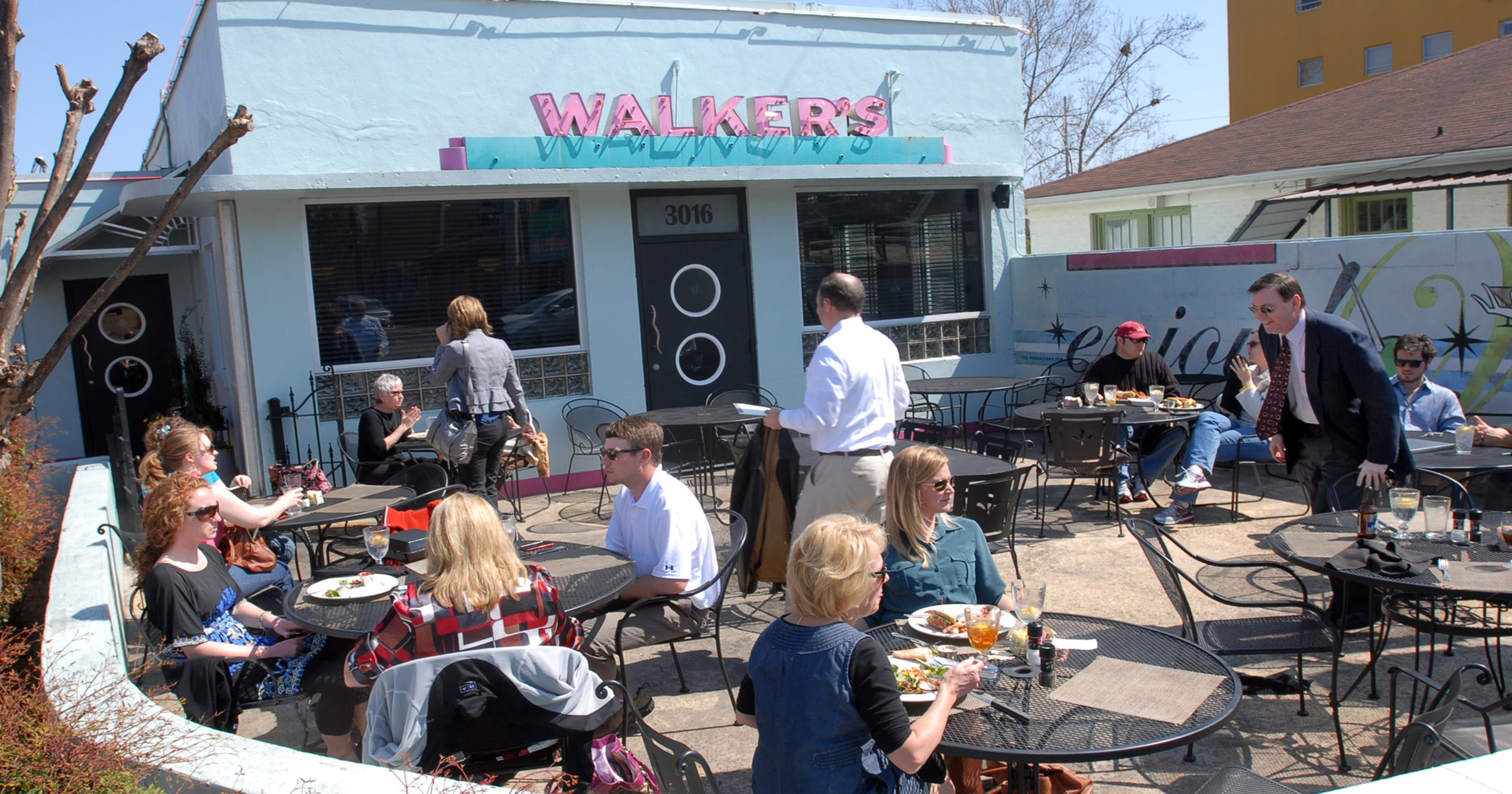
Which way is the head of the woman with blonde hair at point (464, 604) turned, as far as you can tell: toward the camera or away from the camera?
away from the camera

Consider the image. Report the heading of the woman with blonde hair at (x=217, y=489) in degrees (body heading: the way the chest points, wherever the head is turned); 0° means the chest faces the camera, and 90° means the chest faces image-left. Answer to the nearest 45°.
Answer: approximately 270°

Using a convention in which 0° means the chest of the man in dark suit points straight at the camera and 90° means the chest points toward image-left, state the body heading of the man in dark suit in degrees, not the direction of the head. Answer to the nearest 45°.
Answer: approximately 45°

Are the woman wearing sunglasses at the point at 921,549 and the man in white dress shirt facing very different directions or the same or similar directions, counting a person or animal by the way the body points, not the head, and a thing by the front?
very different directions

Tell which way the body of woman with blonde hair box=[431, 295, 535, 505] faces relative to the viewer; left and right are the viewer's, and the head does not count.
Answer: facing away from the viewer and to the left of the viewer

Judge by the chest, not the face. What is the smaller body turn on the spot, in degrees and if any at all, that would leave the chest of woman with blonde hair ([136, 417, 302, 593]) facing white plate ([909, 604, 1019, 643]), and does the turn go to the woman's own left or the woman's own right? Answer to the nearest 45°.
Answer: approximately 45° to the woman's own right

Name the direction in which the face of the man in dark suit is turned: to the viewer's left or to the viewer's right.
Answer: to the viewer's left

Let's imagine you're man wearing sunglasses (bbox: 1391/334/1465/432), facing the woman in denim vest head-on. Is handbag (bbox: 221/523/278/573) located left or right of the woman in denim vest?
right

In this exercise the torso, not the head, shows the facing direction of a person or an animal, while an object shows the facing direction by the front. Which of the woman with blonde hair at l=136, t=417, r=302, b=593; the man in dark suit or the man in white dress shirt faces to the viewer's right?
the woman with blonde hair

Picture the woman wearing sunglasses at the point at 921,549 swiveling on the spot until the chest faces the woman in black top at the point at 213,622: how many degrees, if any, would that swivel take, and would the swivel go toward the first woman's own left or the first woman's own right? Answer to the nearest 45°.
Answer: approximately 135° to the first woman's own right

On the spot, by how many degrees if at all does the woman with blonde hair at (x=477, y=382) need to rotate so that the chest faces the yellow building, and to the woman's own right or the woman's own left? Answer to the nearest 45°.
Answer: approximately 90° to the woman's own right
